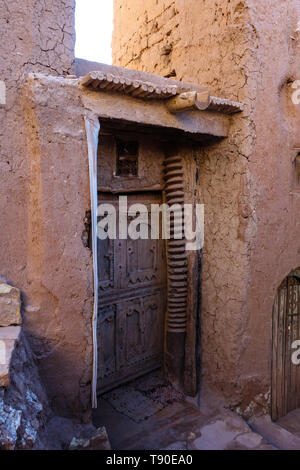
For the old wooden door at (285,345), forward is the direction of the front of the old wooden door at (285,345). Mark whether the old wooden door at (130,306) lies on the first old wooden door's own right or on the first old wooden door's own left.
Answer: on the first old wooden door's own right

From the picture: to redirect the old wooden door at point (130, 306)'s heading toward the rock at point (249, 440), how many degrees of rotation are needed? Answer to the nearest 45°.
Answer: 0° — it already faces it

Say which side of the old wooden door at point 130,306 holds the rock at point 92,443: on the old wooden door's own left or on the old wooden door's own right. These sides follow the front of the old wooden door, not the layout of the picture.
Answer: on the old wooden door's own right

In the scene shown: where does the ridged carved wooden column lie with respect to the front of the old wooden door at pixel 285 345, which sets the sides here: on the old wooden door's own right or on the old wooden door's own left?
on the old wooden door's own right

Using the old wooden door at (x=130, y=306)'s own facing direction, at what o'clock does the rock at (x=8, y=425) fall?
The rock is roughly at 2 o'clock from the old wooden door.

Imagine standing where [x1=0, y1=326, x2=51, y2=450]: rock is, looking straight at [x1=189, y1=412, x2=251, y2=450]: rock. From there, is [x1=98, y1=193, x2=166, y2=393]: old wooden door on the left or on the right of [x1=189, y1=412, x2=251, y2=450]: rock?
left

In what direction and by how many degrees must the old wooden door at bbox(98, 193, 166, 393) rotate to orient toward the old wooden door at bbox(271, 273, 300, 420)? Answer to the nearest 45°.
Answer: approximately 45° to its left
